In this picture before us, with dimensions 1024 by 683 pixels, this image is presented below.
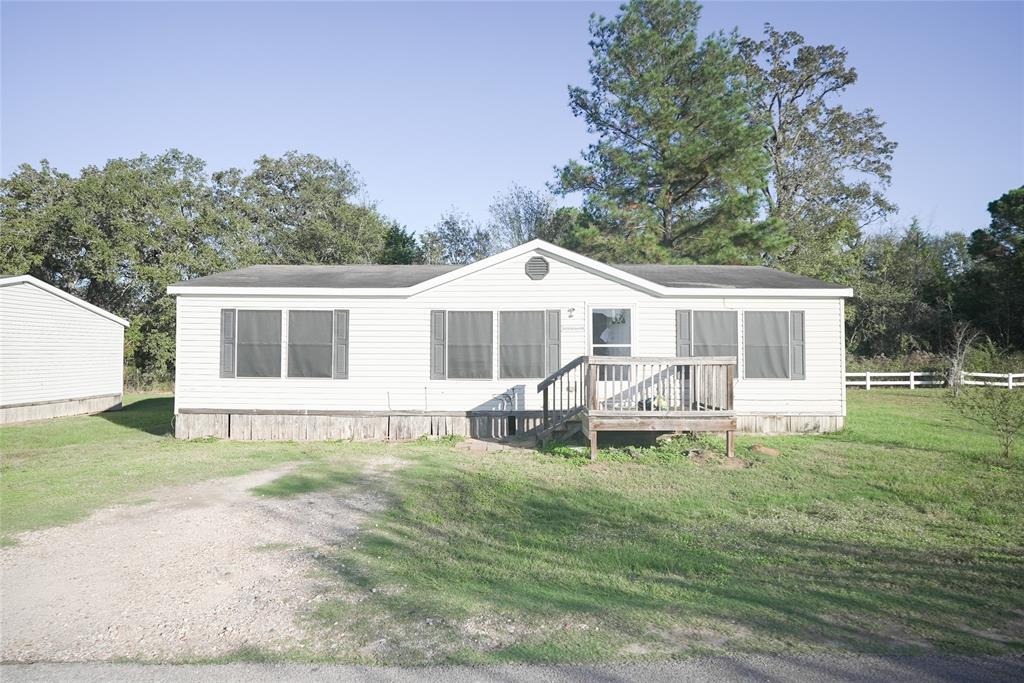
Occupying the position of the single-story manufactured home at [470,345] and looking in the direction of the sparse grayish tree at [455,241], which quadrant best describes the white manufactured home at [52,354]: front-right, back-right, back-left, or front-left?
front-left

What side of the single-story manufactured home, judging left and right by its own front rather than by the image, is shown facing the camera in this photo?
front

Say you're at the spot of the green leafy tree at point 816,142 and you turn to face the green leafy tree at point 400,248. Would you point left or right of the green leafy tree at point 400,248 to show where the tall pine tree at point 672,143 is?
left

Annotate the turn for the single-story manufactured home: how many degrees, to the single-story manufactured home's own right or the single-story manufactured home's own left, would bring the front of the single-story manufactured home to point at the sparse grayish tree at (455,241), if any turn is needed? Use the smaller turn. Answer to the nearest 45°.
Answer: approximately 180°

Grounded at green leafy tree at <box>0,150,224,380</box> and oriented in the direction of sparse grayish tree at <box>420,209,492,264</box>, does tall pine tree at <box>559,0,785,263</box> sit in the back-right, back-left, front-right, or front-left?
front-right

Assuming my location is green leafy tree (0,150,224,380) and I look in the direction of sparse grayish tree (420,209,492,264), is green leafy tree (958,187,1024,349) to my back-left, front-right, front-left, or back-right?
front-right

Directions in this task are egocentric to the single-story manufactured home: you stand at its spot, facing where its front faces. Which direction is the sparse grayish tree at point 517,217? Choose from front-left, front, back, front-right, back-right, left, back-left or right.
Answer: back

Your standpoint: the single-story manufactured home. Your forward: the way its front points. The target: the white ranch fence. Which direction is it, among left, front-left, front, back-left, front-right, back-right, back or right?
back-left

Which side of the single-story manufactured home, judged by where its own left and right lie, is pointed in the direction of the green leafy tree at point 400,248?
back

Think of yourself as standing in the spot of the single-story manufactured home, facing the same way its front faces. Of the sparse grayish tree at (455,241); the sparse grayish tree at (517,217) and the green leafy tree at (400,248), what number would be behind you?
3

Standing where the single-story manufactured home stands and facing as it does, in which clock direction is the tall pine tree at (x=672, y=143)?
The tall pine tree is roughly at 7 o'clock from the single-story manufactured home.

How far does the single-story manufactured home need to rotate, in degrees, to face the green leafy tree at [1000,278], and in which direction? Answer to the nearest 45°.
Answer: approximately 135° to its left

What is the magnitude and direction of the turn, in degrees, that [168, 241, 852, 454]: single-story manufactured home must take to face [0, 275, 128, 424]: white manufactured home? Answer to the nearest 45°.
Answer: approximately 135° to its right

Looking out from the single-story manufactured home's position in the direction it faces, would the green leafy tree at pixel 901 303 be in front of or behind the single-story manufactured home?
behind
